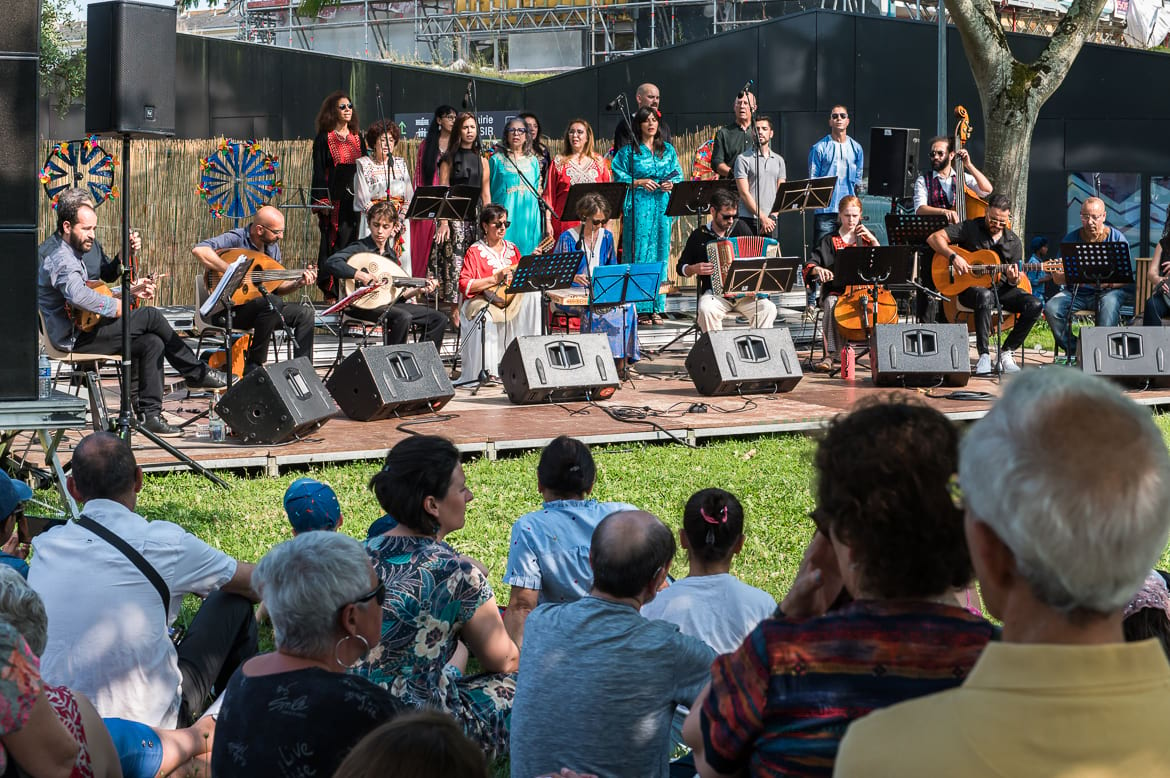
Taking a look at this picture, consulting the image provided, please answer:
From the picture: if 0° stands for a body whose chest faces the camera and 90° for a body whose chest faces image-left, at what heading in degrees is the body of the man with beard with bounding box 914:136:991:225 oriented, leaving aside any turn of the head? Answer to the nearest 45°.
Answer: approximately 0°

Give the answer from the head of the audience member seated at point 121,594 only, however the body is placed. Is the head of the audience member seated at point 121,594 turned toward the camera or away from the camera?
away from the camera

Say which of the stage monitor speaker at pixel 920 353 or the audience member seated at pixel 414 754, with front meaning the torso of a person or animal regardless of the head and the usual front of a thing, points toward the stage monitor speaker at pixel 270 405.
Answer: the audience member seated

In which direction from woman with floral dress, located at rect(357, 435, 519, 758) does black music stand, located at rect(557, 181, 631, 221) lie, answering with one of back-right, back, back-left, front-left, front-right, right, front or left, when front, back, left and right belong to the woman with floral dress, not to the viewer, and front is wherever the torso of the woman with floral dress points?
front-left

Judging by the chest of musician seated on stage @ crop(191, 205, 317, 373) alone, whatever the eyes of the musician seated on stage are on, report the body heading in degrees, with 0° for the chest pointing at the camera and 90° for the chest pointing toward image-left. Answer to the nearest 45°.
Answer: approximately 315°

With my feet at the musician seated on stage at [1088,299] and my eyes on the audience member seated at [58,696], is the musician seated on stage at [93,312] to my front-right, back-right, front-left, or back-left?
front-right

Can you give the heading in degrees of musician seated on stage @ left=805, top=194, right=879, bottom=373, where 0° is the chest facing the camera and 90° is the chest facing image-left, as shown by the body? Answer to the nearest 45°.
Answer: approximately 0°

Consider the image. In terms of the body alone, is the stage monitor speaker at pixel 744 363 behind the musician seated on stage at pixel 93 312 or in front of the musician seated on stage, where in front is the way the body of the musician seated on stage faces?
in front

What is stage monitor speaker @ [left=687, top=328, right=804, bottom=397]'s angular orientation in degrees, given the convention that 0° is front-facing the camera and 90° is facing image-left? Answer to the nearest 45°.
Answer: approximately 180°

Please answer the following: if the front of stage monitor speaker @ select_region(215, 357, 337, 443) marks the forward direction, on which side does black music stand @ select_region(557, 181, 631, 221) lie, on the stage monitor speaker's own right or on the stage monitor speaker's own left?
on the stage monitor speaker's own right

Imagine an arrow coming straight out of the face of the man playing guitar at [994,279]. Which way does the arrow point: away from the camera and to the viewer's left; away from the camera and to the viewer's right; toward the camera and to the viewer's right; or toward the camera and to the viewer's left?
toward the camera and to the viewer's left

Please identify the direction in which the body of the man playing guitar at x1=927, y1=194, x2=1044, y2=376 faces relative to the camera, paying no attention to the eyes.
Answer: toward the camera

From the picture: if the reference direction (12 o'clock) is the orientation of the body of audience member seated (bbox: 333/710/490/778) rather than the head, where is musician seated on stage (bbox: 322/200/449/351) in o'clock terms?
The musician seated on stage is roughly at 12 o'clock from the audience member seated.
